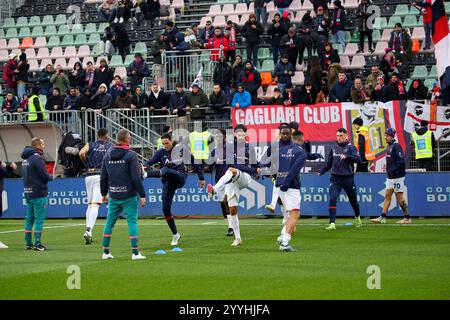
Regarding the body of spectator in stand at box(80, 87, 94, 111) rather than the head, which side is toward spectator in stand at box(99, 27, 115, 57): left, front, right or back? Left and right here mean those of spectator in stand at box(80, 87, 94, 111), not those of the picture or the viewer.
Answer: back

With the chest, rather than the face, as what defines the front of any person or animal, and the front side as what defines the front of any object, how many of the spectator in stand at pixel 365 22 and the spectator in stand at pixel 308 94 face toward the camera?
2

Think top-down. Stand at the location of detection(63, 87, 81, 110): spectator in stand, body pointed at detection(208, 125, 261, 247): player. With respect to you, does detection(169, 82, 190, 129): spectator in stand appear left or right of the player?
left

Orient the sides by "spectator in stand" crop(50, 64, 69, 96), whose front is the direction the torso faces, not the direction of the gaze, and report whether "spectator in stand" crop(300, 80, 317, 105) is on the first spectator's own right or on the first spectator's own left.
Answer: on the first spectator's own left

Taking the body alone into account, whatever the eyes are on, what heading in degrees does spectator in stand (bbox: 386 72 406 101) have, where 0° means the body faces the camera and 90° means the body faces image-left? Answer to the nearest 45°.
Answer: approximately 0°

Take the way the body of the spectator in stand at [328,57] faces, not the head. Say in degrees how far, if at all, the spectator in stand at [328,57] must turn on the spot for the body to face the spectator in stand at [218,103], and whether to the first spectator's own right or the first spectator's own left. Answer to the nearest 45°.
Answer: approximately 45° to the first spectator's own right

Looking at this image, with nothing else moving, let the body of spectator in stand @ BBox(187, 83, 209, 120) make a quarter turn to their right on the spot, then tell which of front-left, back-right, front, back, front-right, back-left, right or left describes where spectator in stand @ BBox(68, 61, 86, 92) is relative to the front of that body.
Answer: front-right
